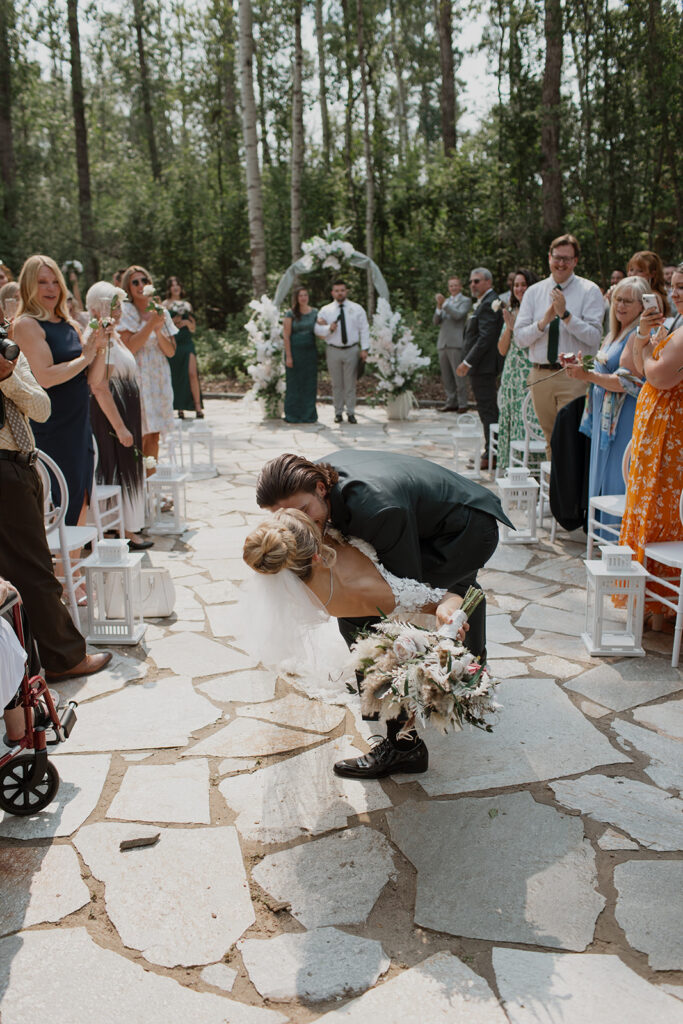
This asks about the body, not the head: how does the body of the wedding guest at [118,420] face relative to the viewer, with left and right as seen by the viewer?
facing to the right of the viewer

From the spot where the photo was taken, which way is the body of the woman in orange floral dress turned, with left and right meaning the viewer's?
facing to the left of the viewer

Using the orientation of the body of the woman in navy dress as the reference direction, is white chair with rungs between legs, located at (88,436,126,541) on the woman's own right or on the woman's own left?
on the woman's own left

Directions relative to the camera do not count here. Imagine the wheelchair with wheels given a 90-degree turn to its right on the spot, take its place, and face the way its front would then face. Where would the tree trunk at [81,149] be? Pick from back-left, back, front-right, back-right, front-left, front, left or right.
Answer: back

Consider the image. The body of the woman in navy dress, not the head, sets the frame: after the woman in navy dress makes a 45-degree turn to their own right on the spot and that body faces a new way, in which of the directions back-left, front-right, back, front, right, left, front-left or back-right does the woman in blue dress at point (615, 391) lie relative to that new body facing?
left

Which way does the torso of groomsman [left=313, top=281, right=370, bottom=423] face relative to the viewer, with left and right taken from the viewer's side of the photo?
facing the viewer

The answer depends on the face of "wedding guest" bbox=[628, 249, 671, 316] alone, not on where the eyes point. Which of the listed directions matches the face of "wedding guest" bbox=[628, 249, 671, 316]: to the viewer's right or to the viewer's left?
to the viewer's left

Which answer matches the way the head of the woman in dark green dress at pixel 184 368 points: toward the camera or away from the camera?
toward the camera

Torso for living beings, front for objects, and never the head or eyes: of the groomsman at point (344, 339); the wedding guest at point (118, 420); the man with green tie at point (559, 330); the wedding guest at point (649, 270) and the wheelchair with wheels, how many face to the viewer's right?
2

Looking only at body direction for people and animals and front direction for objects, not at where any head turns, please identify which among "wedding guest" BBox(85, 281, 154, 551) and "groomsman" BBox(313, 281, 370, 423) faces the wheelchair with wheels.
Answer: the groomsman

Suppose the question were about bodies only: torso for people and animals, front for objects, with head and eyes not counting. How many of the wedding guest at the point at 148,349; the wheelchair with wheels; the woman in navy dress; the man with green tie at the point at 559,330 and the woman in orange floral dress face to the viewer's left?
1

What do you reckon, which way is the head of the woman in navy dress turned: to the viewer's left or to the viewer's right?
to the viewer's right

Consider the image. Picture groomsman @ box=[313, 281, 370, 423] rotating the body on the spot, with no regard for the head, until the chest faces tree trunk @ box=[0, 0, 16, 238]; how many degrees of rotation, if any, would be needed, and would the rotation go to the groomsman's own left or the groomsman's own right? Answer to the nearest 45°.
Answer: approximately 135° to the groomsman's own right

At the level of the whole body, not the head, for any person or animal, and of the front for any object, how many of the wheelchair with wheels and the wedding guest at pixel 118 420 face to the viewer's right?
2

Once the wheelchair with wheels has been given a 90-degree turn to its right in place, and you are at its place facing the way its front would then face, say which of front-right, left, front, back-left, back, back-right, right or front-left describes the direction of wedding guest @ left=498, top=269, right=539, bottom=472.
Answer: back-left

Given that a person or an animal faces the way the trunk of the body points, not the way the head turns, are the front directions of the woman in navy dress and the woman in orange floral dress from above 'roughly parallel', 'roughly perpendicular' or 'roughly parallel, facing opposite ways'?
roughly parallel, facing opposite ways
